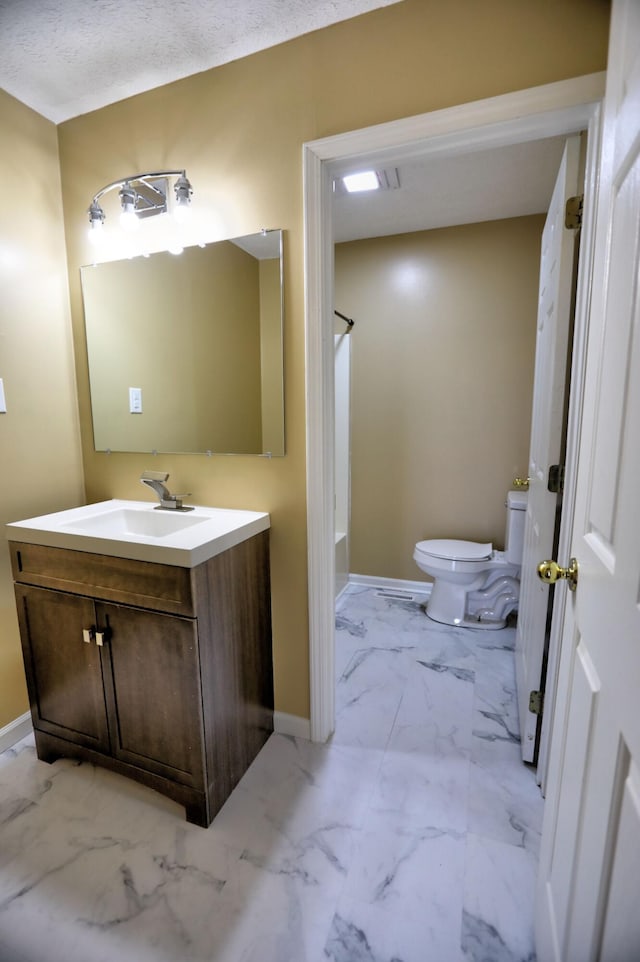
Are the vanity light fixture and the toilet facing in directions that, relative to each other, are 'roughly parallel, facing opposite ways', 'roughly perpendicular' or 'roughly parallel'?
roughly perpendicular

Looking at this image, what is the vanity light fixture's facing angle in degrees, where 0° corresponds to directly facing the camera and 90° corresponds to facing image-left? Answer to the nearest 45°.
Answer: approximately 45°

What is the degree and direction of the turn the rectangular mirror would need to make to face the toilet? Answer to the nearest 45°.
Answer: approximately 135° to its left

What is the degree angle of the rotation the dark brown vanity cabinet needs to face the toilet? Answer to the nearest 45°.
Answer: approximately 135° to its left

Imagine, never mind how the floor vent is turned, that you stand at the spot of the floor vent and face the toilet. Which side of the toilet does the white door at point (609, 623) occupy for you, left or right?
right

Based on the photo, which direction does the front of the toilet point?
to the viewer's left

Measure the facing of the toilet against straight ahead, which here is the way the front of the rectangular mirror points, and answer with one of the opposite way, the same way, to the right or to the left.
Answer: to the right
